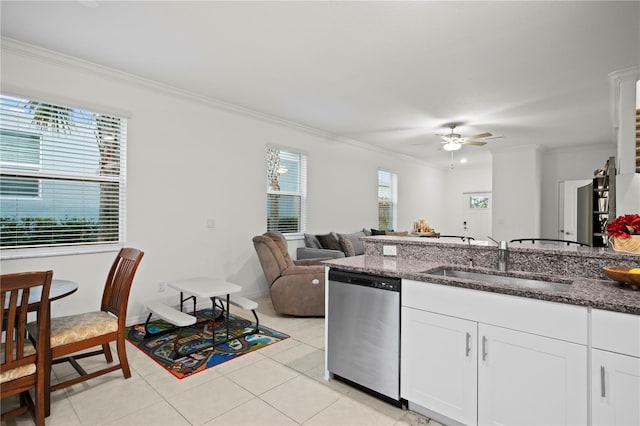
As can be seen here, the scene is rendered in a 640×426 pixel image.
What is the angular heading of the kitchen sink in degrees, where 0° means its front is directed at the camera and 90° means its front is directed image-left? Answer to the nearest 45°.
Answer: approximately 45°

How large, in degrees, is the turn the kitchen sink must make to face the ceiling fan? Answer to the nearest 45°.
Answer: approximately 135° to its right

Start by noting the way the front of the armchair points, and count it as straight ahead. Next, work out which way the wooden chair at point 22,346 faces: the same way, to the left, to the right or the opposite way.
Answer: the opposite way

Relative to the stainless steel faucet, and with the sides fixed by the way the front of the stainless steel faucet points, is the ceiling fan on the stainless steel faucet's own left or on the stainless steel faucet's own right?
on the stainless steel faucet's own right

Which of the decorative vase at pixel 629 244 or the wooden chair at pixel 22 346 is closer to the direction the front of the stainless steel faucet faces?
the wooden chair

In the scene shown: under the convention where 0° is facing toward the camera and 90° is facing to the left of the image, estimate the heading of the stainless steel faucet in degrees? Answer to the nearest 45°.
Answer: approximately 45°
